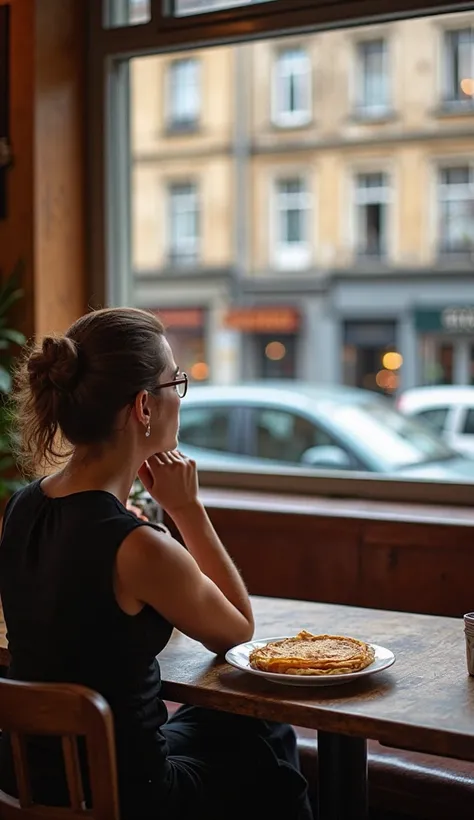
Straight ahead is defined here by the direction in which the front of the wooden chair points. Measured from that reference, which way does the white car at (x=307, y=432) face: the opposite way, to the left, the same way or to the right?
to the right

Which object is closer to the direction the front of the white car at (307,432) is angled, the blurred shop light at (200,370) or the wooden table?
the wooden table

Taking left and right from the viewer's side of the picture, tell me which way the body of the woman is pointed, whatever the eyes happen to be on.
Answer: facing away from the viewer and to the right of the viewer

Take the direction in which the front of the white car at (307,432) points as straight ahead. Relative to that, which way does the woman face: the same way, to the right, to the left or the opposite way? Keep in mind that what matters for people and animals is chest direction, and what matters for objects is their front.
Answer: to the left

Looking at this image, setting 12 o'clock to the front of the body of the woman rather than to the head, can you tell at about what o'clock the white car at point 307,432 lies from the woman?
The white car is roughly at 11 o'clock from the woman.

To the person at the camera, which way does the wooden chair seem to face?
facing away from the viewer and to the right of the viewer

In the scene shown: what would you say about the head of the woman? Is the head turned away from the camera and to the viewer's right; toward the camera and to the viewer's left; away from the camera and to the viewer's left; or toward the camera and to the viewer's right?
away from the camera and to the viewer's right

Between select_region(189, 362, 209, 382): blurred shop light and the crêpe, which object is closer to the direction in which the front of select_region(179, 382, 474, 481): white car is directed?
the crêpe
